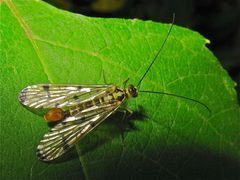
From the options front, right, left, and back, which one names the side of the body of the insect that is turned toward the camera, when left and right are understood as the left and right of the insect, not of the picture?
right
